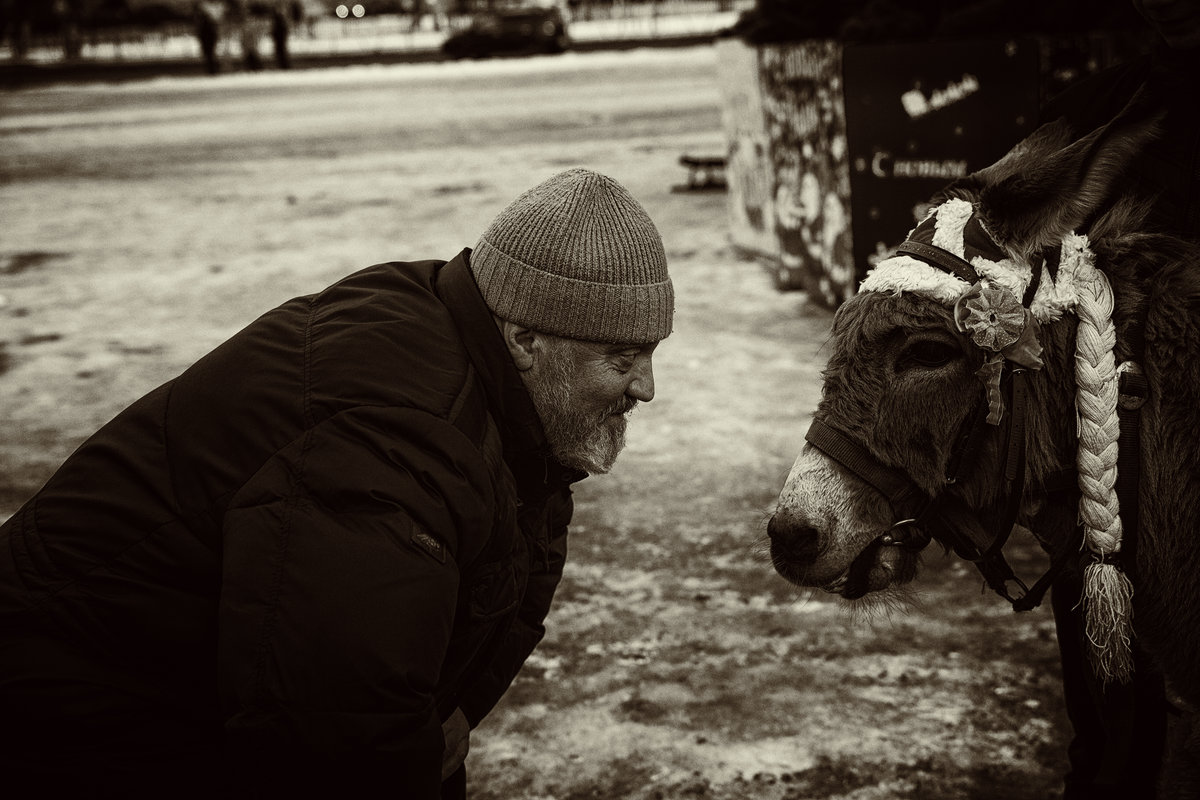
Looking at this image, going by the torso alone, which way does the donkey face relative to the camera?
to the viewer's left

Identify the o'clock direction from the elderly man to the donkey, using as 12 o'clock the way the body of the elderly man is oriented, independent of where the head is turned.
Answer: The donkey is roughly at 12 o'clock from the elderly man.

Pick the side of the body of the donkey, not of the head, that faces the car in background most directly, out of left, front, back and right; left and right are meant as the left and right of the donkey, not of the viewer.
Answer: right

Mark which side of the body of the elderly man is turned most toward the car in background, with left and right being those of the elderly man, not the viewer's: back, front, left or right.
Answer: left

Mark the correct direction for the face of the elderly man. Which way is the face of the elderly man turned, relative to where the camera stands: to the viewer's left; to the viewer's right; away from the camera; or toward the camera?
to the viewer's right

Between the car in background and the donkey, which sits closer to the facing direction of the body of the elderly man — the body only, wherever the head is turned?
the donkey

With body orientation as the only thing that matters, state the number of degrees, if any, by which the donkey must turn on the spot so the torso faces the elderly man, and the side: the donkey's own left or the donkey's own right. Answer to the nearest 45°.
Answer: approximately 45° to the donkey's own left

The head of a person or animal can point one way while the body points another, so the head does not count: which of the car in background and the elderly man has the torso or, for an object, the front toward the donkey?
the elderly man

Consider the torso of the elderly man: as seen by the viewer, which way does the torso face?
to the viewer's right
